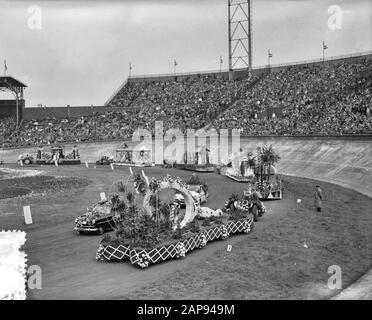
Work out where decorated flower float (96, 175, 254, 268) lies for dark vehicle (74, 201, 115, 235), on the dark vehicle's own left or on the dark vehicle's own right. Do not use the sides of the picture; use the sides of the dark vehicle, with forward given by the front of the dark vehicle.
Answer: on the dark vehicle's own left

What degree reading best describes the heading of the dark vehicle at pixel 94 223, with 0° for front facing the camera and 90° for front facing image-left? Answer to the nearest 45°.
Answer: approximately 45°

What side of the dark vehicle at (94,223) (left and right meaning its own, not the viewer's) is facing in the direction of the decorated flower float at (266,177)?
back
